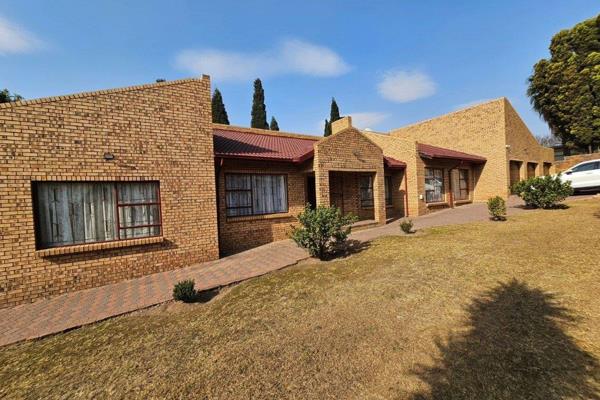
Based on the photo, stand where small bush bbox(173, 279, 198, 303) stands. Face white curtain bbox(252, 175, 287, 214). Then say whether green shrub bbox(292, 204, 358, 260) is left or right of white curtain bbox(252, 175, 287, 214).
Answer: right

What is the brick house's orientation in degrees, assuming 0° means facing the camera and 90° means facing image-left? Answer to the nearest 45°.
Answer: approximately 315°

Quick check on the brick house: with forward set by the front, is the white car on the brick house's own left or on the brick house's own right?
on the brick house's own left

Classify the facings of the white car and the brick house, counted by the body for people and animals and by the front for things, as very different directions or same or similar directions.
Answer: very different directions

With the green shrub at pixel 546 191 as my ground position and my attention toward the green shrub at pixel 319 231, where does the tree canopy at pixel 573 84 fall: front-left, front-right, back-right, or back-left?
back-right

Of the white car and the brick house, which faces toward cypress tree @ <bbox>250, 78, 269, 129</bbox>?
the white car

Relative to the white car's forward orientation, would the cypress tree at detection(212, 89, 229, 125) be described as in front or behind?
in front

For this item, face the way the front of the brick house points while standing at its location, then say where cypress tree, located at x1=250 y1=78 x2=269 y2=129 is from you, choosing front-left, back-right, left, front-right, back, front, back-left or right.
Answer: back-left

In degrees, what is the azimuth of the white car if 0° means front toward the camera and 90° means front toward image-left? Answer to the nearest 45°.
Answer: approximately 90°

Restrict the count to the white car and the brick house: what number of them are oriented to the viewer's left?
1
